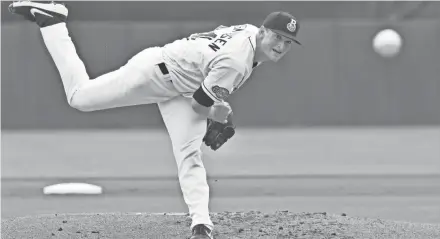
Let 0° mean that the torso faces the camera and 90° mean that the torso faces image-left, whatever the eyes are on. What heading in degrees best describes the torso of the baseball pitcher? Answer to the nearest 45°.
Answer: approximately 315°
